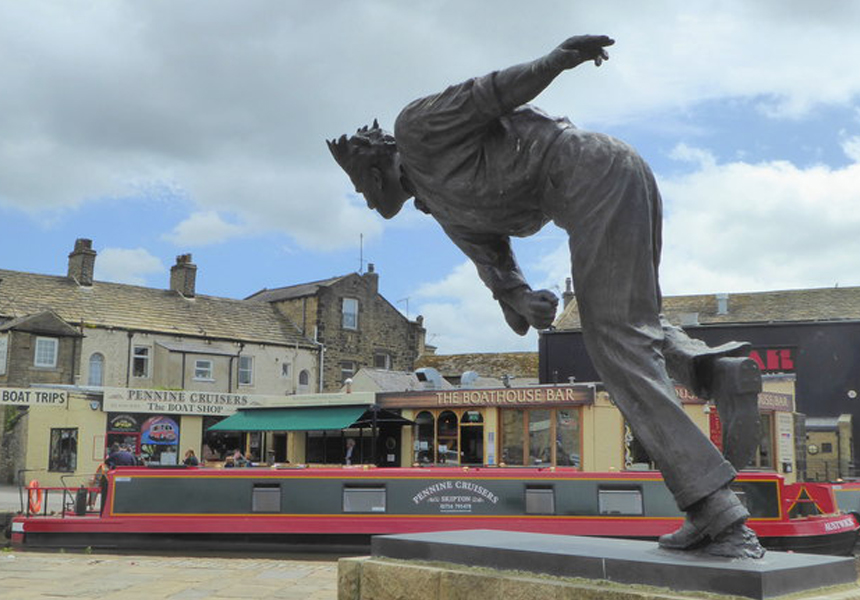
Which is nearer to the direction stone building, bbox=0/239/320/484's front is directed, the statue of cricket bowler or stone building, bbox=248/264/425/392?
the statue of cricket bowler

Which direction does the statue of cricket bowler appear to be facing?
to the viewer's left

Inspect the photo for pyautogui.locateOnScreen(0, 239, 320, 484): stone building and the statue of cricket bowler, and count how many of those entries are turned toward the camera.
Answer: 1

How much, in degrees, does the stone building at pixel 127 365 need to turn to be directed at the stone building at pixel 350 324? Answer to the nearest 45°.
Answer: approximately 135° to its left

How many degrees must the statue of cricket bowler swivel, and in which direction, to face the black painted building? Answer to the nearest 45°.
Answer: approximately 90° to its right

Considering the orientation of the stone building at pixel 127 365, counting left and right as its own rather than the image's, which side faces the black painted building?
left

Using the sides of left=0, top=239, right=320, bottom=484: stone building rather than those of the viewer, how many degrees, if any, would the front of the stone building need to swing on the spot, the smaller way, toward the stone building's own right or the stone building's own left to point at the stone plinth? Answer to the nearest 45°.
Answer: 0° — it already faces it

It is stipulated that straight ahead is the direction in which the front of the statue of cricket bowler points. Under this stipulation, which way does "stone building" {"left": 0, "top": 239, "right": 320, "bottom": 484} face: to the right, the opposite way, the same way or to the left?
to the left

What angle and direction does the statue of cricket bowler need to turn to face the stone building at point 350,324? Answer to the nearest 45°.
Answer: approximately 90° to its right

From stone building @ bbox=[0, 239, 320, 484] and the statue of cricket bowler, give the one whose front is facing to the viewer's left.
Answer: the statue of cricket bowler

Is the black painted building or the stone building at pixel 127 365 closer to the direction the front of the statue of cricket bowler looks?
the stone building
